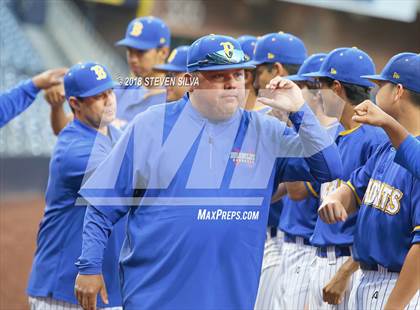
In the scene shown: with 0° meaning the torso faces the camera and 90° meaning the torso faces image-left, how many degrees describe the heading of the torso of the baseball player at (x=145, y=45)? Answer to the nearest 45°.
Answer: approximately 45°

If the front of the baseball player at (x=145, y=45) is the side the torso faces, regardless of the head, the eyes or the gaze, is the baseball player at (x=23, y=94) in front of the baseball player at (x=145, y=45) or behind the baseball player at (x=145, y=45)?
in front

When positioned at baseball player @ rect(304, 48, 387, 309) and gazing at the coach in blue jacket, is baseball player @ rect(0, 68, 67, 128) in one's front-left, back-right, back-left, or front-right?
front-right

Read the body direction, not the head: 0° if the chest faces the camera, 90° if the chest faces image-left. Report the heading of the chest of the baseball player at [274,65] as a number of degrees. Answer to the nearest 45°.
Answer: approximately 90°

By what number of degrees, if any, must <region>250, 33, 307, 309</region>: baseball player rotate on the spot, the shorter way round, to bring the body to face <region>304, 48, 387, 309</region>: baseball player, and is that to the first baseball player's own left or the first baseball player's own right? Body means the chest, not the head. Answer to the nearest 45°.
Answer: approximately 135° to the first baseball player's own left

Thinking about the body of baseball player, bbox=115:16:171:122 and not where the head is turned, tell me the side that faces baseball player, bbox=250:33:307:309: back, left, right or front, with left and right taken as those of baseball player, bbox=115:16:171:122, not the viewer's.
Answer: left

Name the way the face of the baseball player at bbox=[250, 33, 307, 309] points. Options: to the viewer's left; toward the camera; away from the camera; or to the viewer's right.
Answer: to the viewer's left

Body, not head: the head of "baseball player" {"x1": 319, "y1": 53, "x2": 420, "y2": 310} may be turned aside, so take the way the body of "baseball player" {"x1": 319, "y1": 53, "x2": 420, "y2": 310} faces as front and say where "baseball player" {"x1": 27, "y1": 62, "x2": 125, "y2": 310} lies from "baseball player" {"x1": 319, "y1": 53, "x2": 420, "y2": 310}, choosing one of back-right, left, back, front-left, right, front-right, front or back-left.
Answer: front-right

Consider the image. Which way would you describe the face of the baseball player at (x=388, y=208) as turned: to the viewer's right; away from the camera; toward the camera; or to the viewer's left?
to the viewer's left

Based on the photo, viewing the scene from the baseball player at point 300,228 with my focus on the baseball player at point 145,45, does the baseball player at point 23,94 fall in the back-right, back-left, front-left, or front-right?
front-left

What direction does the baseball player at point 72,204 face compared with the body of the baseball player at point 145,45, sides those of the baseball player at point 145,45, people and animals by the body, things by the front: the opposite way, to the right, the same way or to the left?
to the left

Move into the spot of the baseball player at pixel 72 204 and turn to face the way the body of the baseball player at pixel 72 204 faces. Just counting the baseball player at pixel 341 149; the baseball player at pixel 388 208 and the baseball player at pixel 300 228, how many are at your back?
0

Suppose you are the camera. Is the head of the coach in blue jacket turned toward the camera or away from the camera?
toward the camera

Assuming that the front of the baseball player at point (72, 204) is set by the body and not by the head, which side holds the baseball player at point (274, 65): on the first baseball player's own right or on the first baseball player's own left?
on the first baseball player's own left

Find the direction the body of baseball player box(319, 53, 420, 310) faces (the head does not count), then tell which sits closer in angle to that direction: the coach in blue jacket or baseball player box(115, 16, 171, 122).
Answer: the coach in blue jacket
